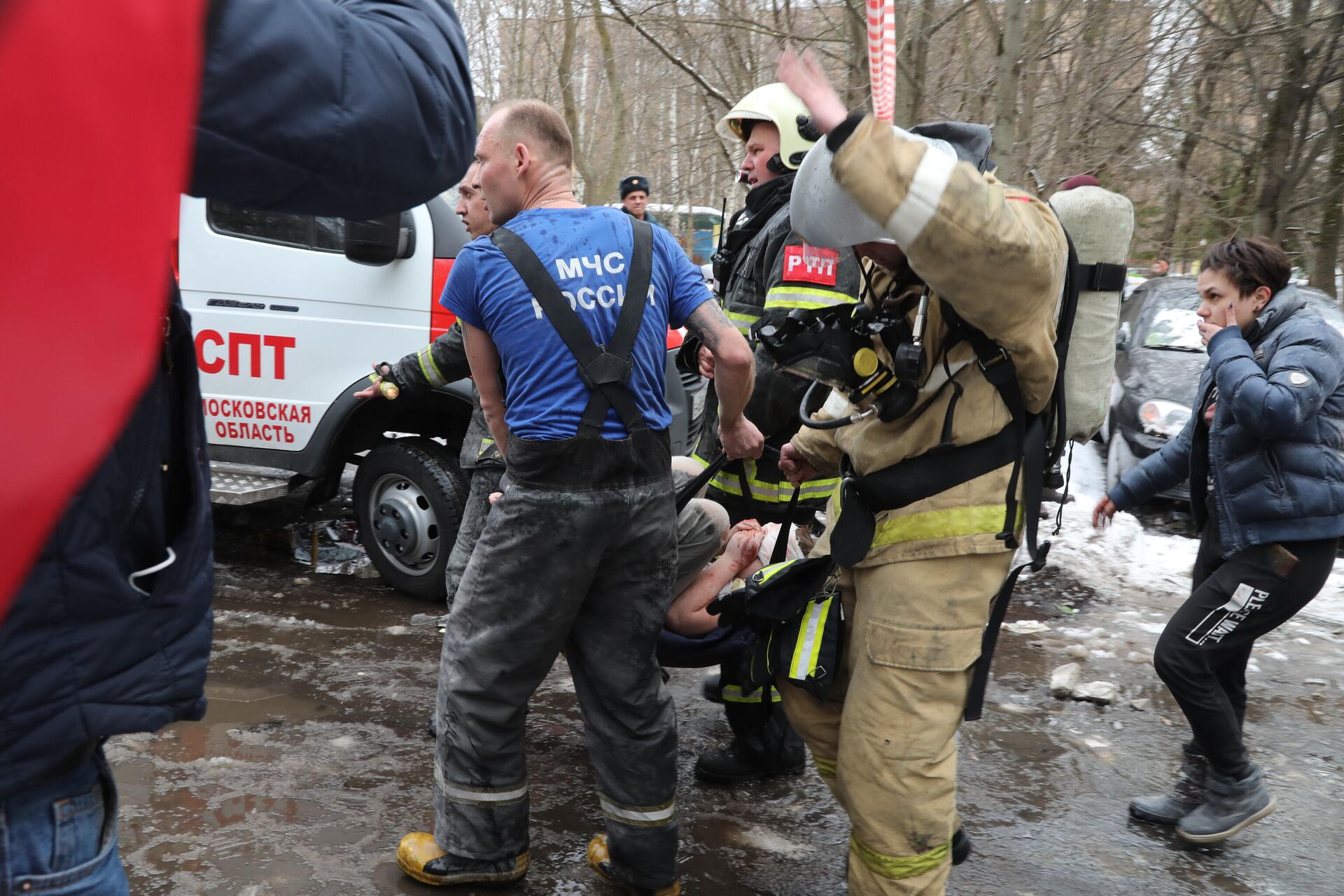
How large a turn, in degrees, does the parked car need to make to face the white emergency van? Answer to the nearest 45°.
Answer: approximately 45° to its right

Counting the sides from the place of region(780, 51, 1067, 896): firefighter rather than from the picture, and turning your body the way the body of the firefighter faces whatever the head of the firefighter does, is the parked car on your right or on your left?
on your right

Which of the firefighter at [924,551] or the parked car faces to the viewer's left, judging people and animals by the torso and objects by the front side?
the firefighter

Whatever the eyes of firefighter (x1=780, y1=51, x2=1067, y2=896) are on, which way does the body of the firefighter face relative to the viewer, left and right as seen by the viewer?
facing to the left of the viewer
